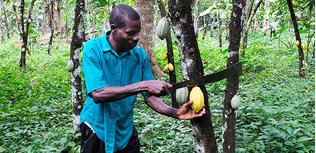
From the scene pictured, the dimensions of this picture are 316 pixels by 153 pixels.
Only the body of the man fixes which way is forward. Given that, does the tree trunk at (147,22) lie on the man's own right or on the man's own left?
on the man's own left

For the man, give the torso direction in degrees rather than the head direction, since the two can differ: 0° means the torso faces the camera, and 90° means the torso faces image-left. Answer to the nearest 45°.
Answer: approximately 315°

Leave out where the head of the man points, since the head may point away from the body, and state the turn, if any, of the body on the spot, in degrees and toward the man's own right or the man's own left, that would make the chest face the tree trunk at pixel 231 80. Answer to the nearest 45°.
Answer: approximately 45° to the man's own left

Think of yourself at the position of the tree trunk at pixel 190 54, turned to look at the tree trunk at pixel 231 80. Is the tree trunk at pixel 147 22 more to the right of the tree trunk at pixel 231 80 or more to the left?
left
